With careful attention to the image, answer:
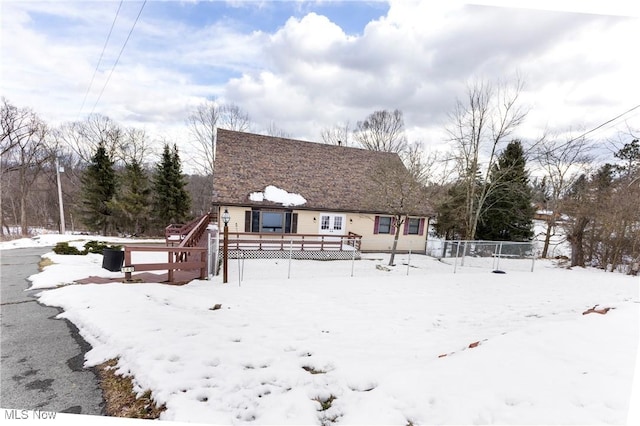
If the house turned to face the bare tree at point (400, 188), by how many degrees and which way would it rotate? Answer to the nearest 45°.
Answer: approximately 45° to its left

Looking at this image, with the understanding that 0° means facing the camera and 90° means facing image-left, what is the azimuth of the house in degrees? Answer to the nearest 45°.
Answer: approximately 0°

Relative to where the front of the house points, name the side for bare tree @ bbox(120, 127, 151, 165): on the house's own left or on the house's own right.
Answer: on the house's own right

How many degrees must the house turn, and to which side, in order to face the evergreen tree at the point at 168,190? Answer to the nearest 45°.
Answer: approximately 135° to its right

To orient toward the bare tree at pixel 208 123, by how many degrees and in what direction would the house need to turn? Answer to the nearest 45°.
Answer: approximately 135° to its right

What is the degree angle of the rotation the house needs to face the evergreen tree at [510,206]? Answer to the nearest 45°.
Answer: approximately 90° to its left

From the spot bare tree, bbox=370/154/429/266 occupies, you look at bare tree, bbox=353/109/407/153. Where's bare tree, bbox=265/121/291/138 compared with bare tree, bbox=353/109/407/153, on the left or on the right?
left

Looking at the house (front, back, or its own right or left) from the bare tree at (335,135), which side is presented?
back

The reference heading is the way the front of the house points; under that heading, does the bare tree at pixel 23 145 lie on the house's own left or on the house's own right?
on the house's own right

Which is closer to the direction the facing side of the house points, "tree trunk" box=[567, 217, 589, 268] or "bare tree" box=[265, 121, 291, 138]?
the tree trunk

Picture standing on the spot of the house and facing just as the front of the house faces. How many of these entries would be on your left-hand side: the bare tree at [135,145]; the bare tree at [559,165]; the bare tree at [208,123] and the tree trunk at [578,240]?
2

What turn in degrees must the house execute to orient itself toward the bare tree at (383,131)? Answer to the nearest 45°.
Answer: approximately 135° to its left

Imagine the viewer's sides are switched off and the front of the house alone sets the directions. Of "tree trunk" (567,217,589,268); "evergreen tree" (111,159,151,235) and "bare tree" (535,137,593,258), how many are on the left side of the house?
2
